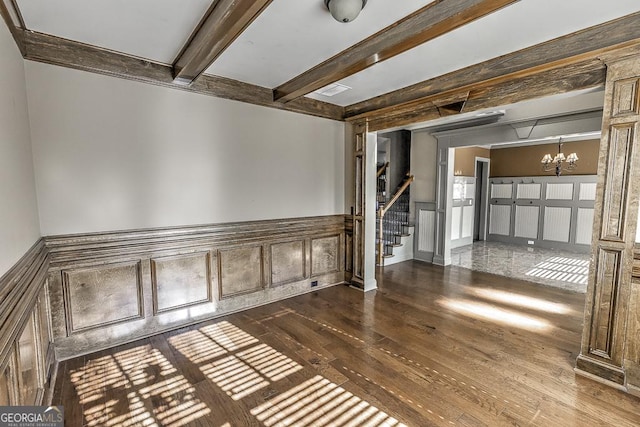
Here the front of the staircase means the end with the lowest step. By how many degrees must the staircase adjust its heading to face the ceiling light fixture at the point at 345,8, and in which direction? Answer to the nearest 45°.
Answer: approximately 45° to its left

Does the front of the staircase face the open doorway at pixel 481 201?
no

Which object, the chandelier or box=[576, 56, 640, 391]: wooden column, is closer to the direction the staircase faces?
the wooden column

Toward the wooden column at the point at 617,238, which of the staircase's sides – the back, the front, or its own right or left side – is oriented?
left

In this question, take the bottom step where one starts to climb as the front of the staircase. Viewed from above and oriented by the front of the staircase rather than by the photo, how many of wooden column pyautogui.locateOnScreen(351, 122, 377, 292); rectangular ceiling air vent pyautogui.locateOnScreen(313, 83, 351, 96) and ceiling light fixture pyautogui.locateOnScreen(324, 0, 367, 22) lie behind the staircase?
0

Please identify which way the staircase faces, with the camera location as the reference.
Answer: facing the viewer and to the left of the viewer

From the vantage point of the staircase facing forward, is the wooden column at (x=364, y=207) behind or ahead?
ahead

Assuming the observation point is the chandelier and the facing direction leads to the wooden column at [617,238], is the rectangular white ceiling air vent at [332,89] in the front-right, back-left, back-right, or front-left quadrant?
front-right

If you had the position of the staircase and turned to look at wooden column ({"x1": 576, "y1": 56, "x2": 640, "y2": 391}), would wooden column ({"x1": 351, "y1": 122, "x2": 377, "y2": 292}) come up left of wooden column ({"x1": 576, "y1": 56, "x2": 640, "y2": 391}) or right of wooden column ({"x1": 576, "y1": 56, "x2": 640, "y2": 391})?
right

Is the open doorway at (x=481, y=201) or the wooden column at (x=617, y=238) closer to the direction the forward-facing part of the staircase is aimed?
the wooden column
